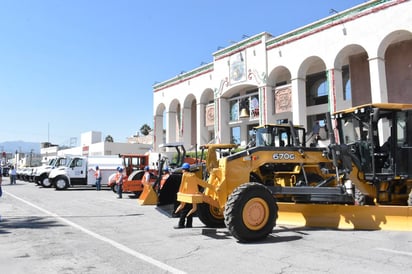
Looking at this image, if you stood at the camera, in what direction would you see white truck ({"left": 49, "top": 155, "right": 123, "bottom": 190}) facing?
facing to the left of the viewer

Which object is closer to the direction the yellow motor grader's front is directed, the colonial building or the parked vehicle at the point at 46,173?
the parked vehicle

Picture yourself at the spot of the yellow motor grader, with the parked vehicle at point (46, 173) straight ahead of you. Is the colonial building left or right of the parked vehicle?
right

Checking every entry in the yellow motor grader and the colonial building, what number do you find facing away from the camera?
0

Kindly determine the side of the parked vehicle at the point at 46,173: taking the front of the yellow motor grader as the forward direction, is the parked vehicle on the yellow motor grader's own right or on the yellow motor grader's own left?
on the yellow motor grader's own right

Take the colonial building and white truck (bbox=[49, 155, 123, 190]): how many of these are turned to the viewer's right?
0

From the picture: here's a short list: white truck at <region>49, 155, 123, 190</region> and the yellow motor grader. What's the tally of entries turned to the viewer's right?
0

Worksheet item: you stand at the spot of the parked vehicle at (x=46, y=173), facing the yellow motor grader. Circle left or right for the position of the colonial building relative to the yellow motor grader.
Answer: left

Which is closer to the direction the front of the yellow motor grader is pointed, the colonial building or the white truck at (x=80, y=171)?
the white truck

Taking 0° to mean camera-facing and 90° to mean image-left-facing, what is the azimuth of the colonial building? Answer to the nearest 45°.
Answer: approximately 45°
